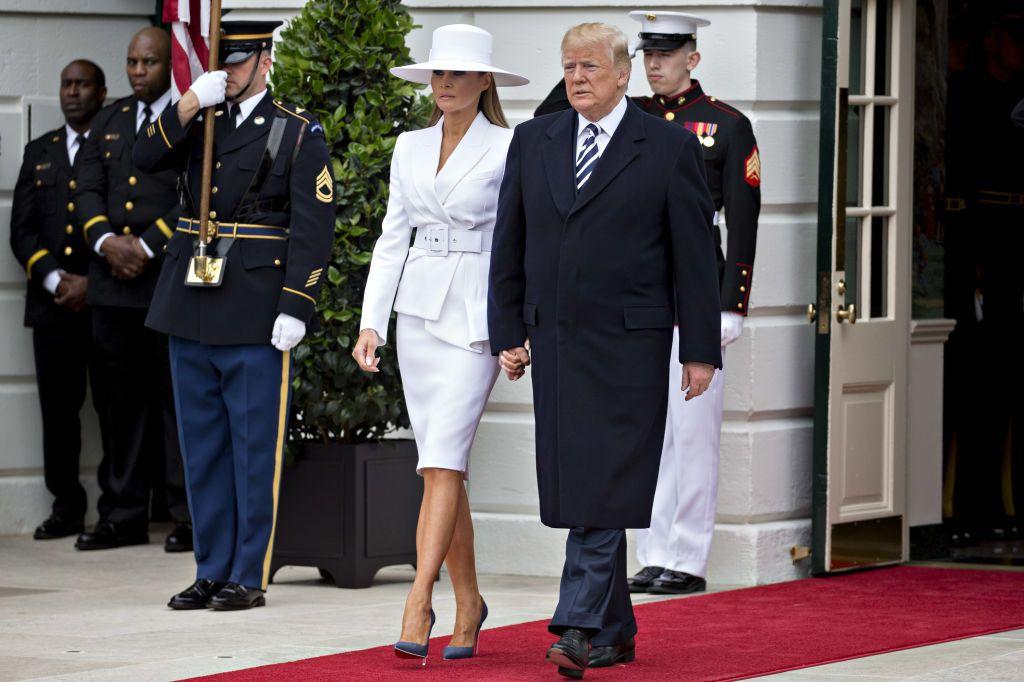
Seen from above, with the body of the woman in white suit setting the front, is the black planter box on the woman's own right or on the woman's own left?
on the woman's own right

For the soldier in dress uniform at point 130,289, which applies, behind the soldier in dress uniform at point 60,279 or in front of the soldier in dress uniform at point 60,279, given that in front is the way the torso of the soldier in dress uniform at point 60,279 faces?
in front

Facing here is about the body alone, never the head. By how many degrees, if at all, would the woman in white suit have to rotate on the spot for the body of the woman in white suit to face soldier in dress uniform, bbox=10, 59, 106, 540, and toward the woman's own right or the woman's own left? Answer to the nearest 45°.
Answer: approximately 90° to the woman's own right

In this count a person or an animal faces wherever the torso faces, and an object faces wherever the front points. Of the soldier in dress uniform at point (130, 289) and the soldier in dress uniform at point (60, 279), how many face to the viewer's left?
0

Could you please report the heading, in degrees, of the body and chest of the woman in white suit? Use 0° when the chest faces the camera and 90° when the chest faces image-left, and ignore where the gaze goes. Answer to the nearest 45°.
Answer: approximately 45°

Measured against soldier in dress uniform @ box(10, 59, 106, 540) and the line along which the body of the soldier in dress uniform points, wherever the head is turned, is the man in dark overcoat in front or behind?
in front

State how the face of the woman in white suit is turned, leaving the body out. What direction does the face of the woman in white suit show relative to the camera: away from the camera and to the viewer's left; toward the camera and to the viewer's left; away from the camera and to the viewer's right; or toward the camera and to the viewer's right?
toward the camera and to the viewer's left
